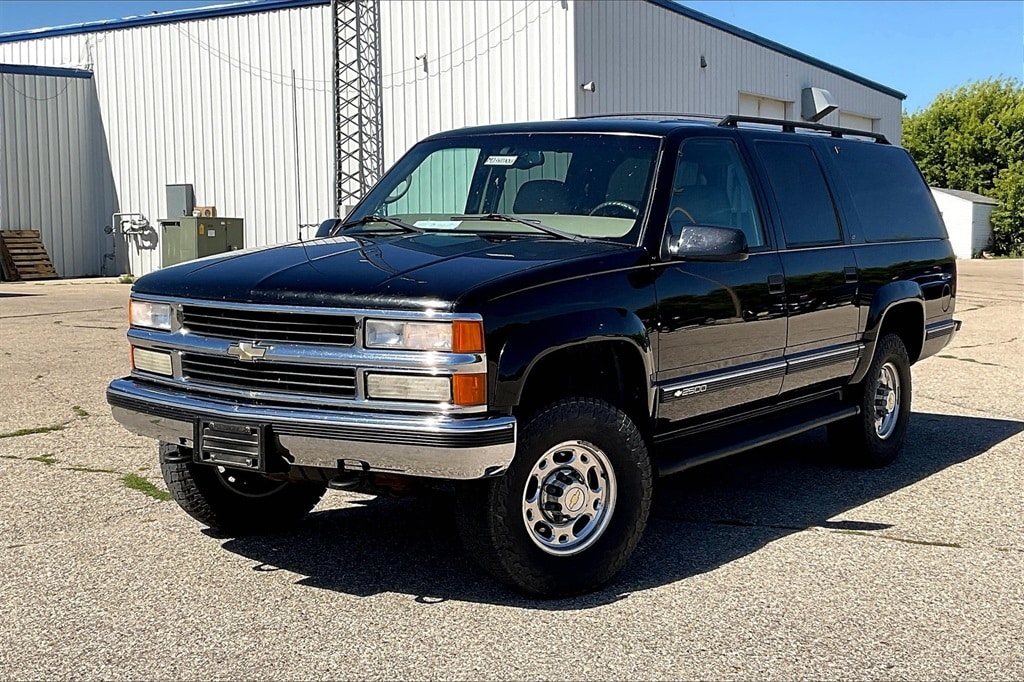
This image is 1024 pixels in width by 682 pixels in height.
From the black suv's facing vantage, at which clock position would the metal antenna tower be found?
The metal antenna tower is roughly at 4 o'clock from the black suv.

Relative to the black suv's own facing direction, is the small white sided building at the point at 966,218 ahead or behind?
behind

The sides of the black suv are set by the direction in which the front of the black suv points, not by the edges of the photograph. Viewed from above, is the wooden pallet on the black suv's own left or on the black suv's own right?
on the black suv's own right

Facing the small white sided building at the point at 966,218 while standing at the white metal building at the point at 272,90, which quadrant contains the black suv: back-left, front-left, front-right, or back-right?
back-right

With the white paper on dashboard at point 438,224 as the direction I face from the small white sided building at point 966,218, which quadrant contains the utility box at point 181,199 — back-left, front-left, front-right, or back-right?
front-right

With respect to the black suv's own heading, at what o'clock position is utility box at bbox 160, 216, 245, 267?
The utility box is roughly at 4 o'clock from the black suv.

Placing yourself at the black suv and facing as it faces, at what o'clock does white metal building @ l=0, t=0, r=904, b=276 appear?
The white metal building is roughly at 4 o'clock from the black suv.

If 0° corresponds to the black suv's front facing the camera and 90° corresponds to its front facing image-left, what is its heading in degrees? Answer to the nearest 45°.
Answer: approximately 45°

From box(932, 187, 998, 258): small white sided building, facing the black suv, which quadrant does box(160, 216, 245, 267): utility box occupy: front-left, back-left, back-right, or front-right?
front-right

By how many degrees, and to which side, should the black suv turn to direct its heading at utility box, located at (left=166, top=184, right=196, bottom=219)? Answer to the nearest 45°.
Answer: approximately 135° to its right
